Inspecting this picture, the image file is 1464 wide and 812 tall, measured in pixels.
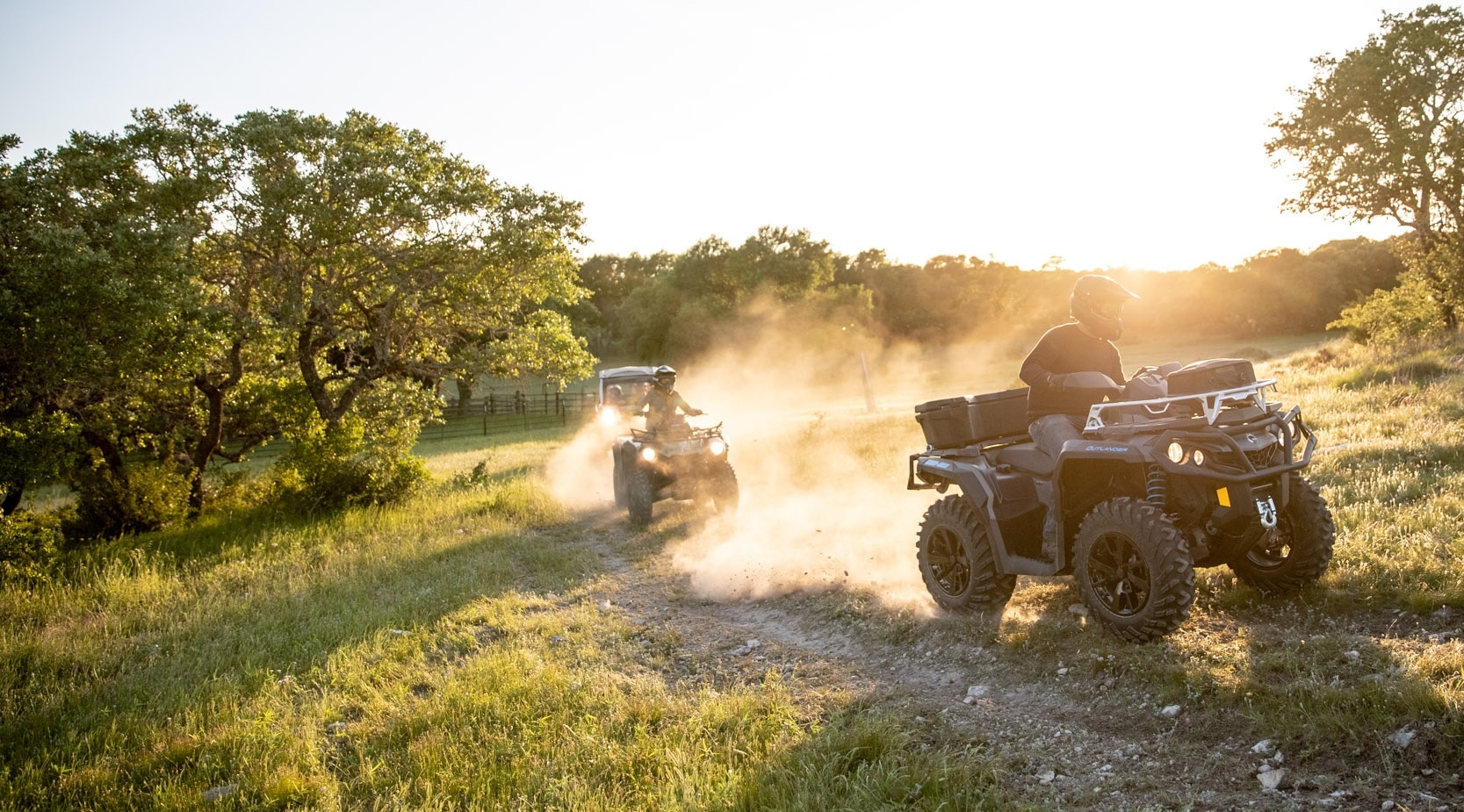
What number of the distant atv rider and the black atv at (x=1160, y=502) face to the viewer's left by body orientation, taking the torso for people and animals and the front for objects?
0

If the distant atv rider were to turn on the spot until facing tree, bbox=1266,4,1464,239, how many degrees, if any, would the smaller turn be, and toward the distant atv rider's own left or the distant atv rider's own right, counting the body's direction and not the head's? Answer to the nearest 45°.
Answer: approximately 135° to the distant atv rider's own left

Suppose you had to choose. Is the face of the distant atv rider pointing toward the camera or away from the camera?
toward the camera

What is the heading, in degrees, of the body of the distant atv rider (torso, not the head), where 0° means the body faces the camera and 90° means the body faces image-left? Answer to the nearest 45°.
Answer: approximately 0°

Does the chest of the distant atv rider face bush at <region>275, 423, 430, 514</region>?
no

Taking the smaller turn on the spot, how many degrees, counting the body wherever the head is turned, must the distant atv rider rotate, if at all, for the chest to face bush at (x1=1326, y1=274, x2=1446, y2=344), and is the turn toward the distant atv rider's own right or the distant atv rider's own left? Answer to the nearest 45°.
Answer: approximately 135° to the distant atv rider's own left

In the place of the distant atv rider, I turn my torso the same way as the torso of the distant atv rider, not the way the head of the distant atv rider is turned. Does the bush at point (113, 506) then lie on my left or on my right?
on my right

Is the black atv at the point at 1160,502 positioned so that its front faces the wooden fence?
no

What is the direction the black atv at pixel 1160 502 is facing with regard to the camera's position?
facing the viewer and to the right of the viewer

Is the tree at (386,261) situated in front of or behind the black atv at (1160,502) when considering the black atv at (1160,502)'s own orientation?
behind
